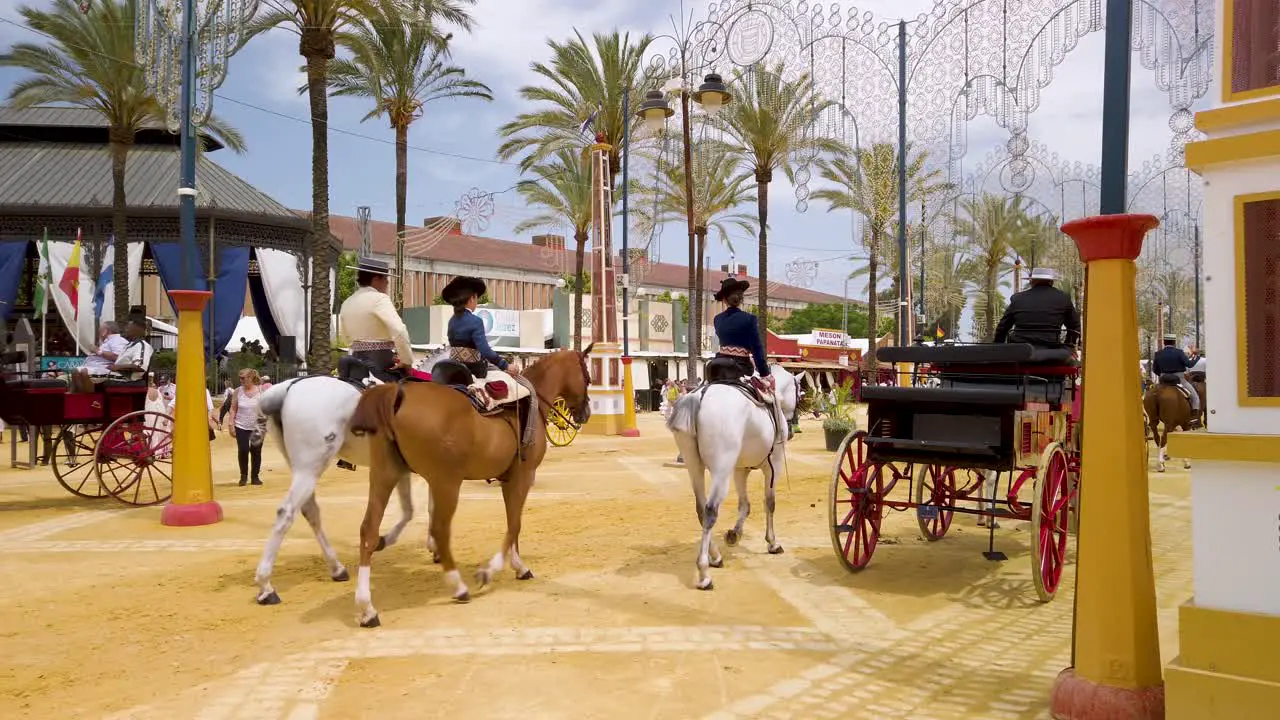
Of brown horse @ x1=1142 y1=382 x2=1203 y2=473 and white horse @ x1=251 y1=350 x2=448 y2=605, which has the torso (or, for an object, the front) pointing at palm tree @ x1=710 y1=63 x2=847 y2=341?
the white horse

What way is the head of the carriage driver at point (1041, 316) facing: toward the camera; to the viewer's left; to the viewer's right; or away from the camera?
away from the camera

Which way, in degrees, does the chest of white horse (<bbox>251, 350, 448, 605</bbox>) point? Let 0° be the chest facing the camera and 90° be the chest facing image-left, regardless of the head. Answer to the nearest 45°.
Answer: approximately 225°

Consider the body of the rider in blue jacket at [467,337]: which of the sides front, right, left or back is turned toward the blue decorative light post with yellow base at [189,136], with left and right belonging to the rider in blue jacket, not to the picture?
left

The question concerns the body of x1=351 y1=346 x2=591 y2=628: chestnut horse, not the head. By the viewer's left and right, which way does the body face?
facing away from the viewer and to the right of the viewer

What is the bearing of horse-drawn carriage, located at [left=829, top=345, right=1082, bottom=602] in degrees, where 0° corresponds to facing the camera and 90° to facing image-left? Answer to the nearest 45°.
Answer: approximately 225°

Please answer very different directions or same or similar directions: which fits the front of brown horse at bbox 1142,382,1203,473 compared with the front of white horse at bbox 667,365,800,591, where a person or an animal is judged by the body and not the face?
same or similar directions

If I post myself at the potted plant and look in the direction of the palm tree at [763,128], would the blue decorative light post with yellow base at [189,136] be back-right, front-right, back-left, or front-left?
back-left

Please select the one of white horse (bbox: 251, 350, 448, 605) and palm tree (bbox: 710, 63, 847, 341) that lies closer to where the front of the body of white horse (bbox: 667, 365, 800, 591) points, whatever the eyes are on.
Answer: the palm tree

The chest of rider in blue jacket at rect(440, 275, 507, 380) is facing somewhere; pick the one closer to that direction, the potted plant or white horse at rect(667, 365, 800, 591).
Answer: the potted plant

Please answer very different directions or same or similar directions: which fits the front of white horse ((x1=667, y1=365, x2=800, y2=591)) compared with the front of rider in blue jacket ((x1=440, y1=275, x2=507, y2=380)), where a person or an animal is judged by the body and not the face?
same or similar directions

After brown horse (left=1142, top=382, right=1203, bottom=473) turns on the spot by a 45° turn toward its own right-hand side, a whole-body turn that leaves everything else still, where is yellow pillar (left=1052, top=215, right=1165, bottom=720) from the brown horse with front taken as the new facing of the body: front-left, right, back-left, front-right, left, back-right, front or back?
right

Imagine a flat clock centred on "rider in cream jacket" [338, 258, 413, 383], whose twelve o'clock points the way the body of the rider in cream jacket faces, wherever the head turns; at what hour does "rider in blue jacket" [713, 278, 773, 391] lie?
The rider in blue jacket is roughly at 2 o'clock from the rider in cream jacket.

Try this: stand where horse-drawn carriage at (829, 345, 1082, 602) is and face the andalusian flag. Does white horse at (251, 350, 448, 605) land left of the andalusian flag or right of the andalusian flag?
left

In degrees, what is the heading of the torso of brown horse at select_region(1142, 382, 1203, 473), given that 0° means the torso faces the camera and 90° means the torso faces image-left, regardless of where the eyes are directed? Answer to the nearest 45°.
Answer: approximately 225°

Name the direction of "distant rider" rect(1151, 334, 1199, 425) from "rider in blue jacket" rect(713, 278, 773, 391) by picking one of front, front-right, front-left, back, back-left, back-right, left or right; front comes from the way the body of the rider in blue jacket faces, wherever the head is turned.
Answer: front

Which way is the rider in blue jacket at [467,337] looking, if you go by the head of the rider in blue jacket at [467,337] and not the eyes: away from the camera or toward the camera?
away from the camera

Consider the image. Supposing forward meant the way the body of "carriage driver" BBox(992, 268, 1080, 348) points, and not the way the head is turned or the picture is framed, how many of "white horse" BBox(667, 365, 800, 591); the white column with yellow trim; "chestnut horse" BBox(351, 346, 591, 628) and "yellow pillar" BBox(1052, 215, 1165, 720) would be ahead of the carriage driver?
0

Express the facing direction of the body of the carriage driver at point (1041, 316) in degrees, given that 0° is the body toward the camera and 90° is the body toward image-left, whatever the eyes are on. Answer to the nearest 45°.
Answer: approximately 180°
